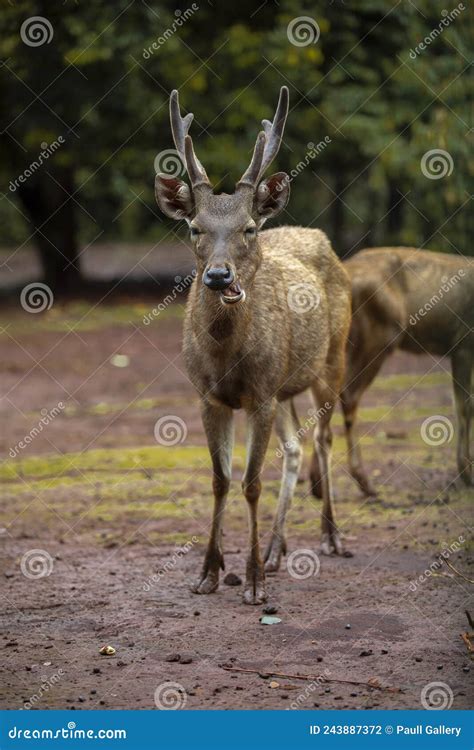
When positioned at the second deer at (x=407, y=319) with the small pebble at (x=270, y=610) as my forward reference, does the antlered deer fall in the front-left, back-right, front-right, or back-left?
front-right

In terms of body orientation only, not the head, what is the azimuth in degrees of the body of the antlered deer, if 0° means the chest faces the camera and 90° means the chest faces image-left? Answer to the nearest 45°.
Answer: approximately 45°

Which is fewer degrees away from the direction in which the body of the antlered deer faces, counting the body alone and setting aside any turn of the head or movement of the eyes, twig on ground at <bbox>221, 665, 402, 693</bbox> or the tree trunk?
the twig on ground
